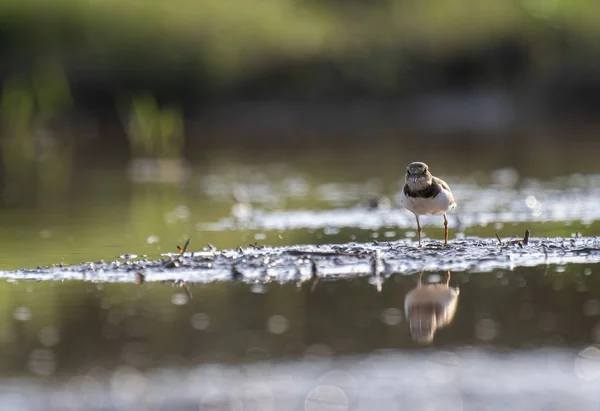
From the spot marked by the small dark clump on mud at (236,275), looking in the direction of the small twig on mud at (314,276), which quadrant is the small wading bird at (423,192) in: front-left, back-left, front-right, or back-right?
front-left

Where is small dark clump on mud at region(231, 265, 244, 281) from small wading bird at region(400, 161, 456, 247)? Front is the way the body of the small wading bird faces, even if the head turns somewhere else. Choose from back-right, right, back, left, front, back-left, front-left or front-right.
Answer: front

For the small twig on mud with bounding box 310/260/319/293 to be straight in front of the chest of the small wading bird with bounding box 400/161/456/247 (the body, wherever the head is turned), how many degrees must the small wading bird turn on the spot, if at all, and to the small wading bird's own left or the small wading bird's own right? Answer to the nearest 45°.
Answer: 0° — it already faces it
